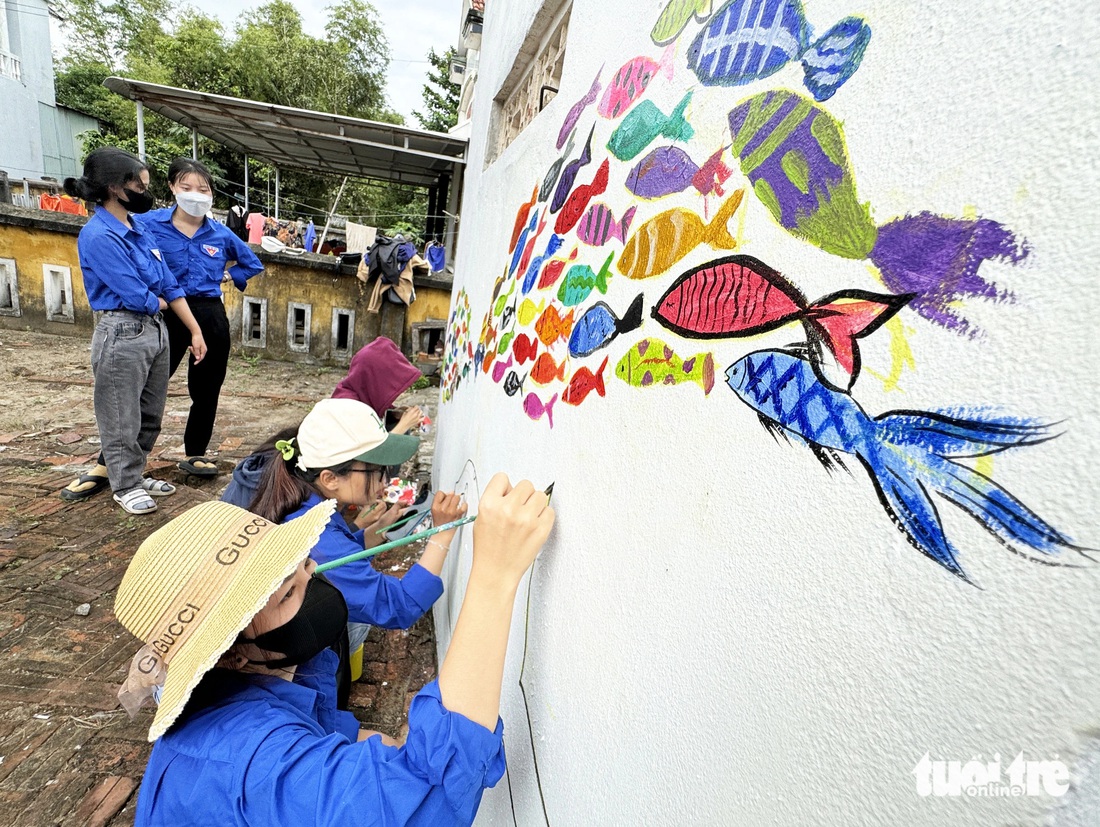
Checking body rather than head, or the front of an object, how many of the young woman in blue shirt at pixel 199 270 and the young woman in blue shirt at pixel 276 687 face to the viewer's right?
1

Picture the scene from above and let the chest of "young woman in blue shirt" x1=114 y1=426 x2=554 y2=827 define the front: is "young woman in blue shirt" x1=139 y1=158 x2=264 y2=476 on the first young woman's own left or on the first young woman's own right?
on the first young woman's own left

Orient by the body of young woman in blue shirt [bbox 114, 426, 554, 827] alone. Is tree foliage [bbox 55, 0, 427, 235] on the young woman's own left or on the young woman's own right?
on the young woman's own left

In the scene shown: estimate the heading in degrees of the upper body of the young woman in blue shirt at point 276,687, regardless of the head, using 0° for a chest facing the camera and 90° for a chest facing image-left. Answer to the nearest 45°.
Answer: approximately 270°

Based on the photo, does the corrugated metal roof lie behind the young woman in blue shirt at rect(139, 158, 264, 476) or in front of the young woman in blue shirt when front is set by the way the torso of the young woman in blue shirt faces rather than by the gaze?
behind

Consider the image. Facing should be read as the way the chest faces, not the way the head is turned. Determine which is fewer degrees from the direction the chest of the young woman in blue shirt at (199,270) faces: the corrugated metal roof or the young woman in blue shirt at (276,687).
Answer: the young woman in blue shirt

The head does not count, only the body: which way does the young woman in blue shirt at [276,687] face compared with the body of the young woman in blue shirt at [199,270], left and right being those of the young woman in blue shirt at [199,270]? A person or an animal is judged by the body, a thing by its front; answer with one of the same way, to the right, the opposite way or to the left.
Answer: to the left

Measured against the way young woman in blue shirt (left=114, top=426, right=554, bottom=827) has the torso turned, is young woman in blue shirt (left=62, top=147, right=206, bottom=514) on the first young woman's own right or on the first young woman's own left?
on the first young woman's own left

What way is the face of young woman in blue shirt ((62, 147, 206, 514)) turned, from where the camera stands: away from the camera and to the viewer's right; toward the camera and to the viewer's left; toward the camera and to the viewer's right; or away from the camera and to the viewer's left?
toward the camera and to the viewer's right

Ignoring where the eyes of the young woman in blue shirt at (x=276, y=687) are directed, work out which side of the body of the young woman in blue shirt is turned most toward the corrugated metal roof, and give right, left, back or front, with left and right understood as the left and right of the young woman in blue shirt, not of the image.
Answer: left

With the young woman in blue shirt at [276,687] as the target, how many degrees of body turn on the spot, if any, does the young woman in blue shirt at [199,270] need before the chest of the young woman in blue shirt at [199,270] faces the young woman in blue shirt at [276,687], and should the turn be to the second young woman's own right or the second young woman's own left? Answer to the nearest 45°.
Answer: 0° — they already face them
